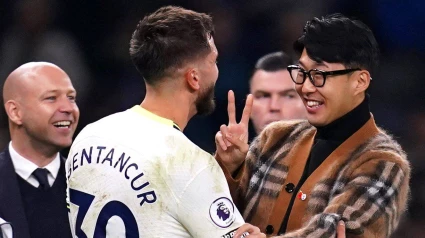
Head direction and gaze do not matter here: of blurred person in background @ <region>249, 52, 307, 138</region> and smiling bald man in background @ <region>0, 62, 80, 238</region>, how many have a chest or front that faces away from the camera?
0

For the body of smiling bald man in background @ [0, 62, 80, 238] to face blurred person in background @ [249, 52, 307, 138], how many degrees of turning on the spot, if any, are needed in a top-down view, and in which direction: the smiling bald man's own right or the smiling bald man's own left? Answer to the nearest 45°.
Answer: approximately 45° to the smiling bald man's own left

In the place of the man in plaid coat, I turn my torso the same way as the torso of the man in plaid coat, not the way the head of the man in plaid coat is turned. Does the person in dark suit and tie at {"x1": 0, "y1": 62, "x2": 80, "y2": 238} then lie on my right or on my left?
on my right

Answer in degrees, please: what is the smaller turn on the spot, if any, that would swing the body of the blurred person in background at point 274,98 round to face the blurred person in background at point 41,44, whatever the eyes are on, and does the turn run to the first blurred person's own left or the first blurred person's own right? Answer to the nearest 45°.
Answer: approximately 135° to the first blurred person's own right

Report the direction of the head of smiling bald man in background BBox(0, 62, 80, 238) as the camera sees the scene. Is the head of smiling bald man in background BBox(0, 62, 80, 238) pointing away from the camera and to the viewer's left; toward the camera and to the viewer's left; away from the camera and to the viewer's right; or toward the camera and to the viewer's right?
toward the camera and to the viewer's right

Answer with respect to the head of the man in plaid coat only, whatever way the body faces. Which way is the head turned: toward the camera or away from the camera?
toward the camera

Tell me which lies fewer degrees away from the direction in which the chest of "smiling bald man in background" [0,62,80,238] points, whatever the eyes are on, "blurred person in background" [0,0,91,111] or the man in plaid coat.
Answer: the man in plaid coat

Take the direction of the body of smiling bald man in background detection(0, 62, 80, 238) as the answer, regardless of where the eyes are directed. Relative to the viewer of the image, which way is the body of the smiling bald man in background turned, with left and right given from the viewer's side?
facing the viewer and to the right of the viewer

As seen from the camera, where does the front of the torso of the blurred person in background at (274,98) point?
toward the camera
